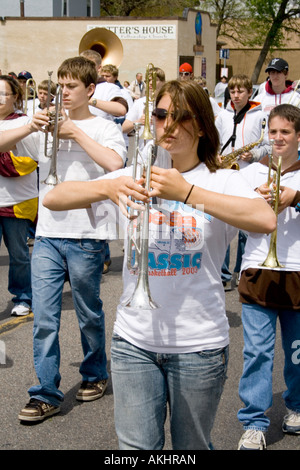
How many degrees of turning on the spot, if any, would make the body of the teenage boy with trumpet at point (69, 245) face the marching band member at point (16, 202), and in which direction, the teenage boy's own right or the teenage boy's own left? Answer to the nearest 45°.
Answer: approximately 135° to the teenage boy's own right

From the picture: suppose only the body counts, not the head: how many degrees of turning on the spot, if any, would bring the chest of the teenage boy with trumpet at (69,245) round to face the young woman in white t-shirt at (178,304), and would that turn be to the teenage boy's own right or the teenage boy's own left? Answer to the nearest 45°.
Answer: approximately 45° to the teenage boy's own left

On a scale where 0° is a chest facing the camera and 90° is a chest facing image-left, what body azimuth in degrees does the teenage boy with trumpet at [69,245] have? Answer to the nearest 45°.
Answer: approximately 45°

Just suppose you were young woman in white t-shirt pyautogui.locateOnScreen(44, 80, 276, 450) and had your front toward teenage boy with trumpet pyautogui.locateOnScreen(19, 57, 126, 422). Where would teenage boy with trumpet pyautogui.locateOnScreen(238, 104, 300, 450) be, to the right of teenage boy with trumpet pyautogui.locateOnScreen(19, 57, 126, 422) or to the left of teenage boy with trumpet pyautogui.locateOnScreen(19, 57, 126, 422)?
right

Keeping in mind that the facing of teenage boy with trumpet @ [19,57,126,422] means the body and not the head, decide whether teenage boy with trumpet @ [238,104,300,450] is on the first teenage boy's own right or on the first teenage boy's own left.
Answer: on the first teenage boy's own left

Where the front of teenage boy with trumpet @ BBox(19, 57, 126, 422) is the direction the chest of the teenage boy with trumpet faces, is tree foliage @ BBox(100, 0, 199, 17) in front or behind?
behind
